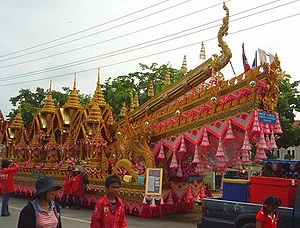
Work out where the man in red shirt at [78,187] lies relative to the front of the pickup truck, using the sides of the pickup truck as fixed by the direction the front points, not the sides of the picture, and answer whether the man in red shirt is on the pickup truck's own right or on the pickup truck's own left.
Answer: on the pickup truck's own left

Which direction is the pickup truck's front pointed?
to the viewer's right

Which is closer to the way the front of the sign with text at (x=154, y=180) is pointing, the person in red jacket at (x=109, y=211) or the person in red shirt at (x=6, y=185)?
the person in red jacket

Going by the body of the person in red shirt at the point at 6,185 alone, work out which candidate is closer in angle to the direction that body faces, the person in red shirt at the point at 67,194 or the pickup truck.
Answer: the person in red shirt

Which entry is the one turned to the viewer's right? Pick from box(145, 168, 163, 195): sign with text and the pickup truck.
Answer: the pickup truck

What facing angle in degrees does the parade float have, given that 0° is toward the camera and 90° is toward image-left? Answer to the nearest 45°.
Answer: approximately 315°

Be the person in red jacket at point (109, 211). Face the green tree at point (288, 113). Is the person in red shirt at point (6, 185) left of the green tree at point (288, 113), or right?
left

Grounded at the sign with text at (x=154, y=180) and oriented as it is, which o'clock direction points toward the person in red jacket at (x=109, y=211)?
The person in red jacket is roughly at 12 o'clock from the sign with text.
